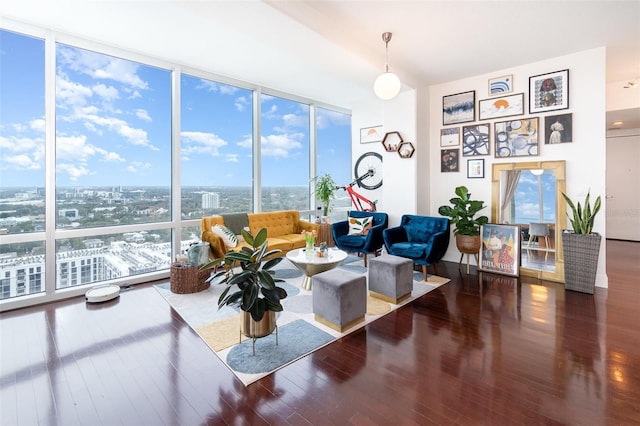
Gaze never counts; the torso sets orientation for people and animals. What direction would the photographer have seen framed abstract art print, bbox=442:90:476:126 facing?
facing the viewer and to the left of the viewer

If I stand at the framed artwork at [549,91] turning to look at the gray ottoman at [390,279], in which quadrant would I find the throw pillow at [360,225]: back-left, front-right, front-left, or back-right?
front-right

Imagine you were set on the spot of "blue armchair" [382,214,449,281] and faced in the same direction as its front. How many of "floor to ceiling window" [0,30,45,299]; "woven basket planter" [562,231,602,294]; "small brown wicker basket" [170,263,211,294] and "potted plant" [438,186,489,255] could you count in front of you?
2

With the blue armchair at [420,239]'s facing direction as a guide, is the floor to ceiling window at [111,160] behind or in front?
in front

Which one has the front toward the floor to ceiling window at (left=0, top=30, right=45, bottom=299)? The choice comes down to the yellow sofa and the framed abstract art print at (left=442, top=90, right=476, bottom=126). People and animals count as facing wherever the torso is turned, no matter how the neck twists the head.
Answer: the framed abstract art print

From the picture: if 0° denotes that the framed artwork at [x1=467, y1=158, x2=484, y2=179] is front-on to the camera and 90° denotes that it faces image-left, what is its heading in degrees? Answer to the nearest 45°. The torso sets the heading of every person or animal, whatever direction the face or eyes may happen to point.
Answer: approximately 0°

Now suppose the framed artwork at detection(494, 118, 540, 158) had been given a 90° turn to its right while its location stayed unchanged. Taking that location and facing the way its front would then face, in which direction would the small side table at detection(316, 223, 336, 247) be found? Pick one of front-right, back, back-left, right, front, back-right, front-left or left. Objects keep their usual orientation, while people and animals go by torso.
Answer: front

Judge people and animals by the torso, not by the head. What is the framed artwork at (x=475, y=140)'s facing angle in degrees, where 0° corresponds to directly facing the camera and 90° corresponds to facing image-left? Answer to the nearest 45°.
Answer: approximately 0°

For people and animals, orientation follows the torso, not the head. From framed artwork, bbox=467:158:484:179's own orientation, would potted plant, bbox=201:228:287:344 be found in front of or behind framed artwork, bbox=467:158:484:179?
in front

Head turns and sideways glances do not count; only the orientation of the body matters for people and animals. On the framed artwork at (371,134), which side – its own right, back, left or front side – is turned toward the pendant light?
front

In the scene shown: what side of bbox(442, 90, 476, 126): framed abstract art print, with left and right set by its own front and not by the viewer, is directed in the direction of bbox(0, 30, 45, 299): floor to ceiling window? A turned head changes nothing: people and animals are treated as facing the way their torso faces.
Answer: front

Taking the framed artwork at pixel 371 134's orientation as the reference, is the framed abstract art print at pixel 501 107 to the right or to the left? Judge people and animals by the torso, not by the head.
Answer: on its left

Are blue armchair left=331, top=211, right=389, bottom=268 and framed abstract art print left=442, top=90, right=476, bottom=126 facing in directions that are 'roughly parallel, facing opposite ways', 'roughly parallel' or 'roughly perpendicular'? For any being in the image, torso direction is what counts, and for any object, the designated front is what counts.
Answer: roughly parallel

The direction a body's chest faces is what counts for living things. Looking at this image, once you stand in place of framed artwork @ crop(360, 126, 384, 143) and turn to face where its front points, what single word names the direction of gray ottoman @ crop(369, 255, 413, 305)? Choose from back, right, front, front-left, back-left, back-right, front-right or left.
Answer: front

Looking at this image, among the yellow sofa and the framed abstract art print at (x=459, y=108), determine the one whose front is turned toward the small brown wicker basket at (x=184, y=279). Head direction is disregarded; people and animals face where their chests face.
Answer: the framed abstract art print

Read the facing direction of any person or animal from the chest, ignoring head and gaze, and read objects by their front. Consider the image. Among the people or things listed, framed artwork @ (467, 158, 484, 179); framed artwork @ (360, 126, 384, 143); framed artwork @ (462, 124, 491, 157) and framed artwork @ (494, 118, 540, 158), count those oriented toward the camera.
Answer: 4

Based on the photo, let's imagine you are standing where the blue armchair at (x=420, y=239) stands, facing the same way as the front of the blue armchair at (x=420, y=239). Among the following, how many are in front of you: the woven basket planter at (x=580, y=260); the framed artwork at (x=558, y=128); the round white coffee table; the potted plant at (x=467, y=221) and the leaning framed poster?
1

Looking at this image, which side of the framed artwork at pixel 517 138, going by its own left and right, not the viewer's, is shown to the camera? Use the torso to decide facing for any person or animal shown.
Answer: front
